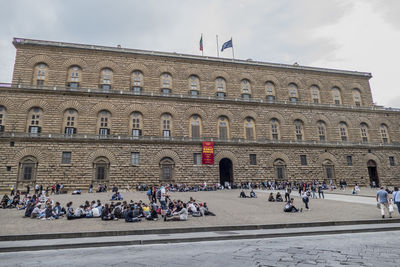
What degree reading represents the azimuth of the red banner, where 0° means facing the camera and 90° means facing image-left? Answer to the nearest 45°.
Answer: approximately 0°
